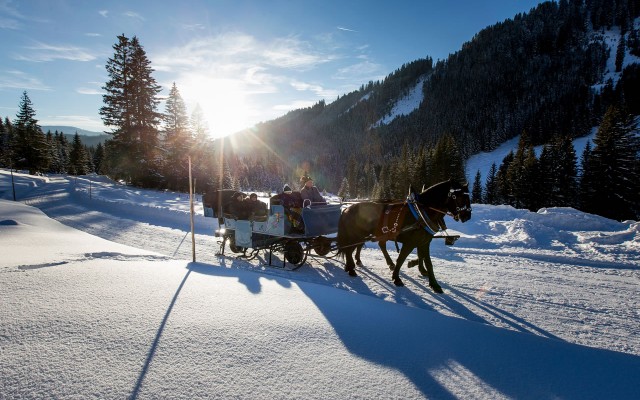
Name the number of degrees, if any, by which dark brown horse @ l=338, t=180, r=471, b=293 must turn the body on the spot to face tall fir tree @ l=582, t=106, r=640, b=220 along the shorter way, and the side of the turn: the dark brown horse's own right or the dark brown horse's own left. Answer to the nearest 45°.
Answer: approximately 90° to the dark brown horse's own left

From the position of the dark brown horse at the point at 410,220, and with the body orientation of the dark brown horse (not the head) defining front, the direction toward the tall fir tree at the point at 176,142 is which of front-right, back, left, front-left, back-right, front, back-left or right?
back

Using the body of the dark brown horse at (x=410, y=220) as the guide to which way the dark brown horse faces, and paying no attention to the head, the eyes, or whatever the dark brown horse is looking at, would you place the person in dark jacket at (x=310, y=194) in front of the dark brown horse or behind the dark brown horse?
behind

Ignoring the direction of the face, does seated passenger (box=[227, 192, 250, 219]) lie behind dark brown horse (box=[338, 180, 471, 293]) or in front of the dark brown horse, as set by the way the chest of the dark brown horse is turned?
behind

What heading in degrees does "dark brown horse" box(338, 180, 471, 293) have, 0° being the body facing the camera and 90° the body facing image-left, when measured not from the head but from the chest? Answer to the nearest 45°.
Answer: approximately 315°

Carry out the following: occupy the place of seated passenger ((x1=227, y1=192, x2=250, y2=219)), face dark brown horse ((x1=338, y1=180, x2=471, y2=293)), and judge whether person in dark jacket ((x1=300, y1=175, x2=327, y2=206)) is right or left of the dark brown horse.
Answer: left

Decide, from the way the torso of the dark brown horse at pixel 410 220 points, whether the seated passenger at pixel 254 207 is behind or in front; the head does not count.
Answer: behind
